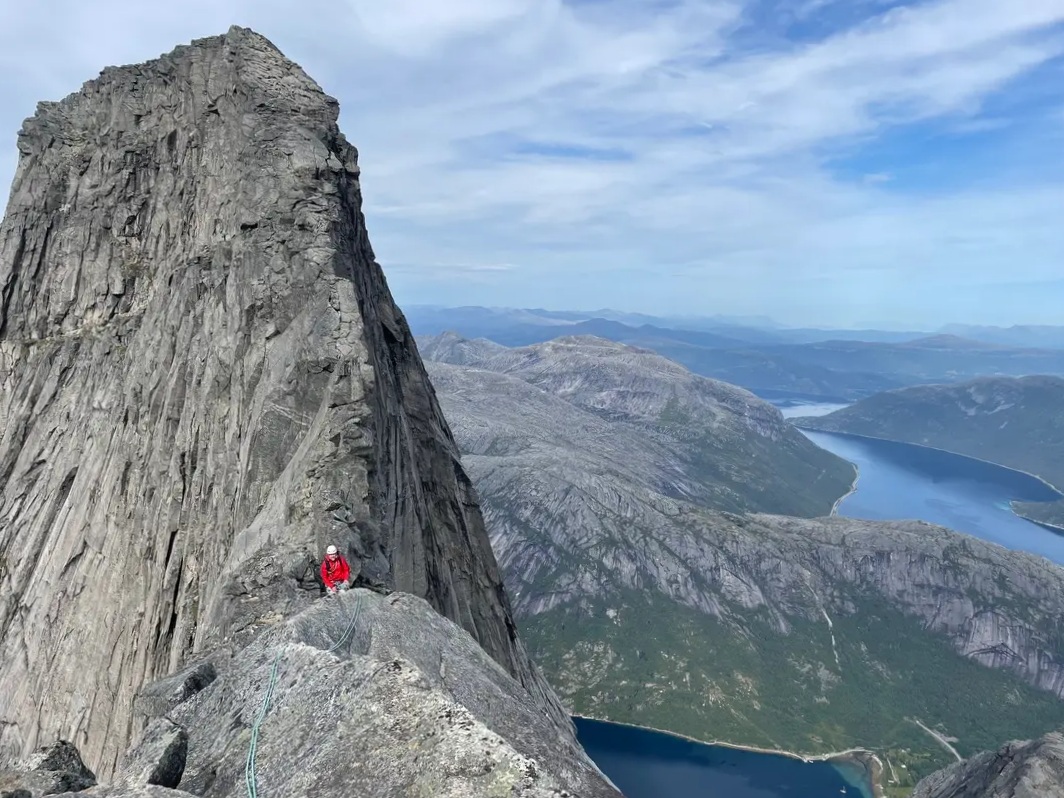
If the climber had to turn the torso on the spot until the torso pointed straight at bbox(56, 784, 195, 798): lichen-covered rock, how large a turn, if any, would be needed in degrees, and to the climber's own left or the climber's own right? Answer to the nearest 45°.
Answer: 0° — they already face it

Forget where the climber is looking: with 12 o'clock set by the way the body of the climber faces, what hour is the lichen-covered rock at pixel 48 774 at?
The lichen-covered rock is roughly at 1 o'clock from the climber.

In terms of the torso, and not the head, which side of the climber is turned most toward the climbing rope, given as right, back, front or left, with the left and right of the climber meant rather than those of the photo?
front

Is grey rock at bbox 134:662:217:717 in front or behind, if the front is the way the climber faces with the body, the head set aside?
in front

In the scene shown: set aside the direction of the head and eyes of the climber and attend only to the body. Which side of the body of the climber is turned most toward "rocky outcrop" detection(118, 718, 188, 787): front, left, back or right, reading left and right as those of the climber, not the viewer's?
front

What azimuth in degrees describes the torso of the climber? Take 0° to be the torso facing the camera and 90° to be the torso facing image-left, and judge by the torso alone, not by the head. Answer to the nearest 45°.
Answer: approximately 0°
